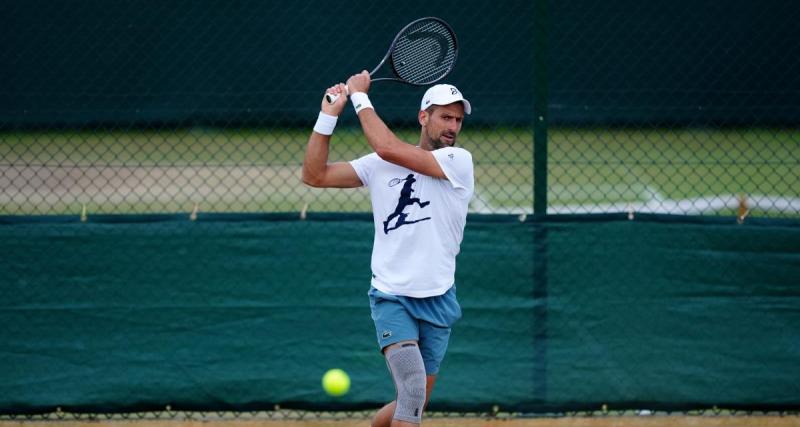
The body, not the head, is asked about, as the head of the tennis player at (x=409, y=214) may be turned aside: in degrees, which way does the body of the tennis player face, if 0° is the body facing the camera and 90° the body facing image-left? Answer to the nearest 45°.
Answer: approximately 0°
